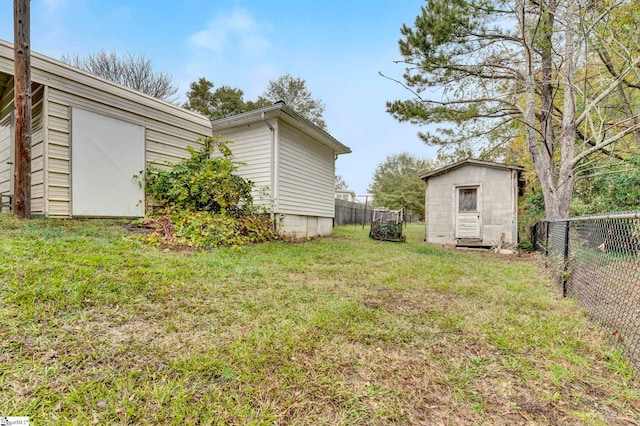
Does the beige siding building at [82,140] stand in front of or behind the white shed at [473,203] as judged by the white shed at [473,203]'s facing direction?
in front

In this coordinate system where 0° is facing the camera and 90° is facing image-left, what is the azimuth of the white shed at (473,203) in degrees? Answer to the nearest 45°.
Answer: approximately 0°

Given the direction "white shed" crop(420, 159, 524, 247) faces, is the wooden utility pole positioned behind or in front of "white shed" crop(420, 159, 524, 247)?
in front

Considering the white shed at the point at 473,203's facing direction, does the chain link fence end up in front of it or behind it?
in front

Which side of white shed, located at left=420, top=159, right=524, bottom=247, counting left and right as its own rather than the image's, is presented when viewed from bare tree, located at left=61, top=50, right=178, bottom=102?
right

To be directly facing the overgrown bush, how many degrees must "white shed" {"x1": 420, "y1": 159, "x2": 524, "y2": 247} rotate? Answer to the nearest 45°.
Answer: approximately 45° to its right
